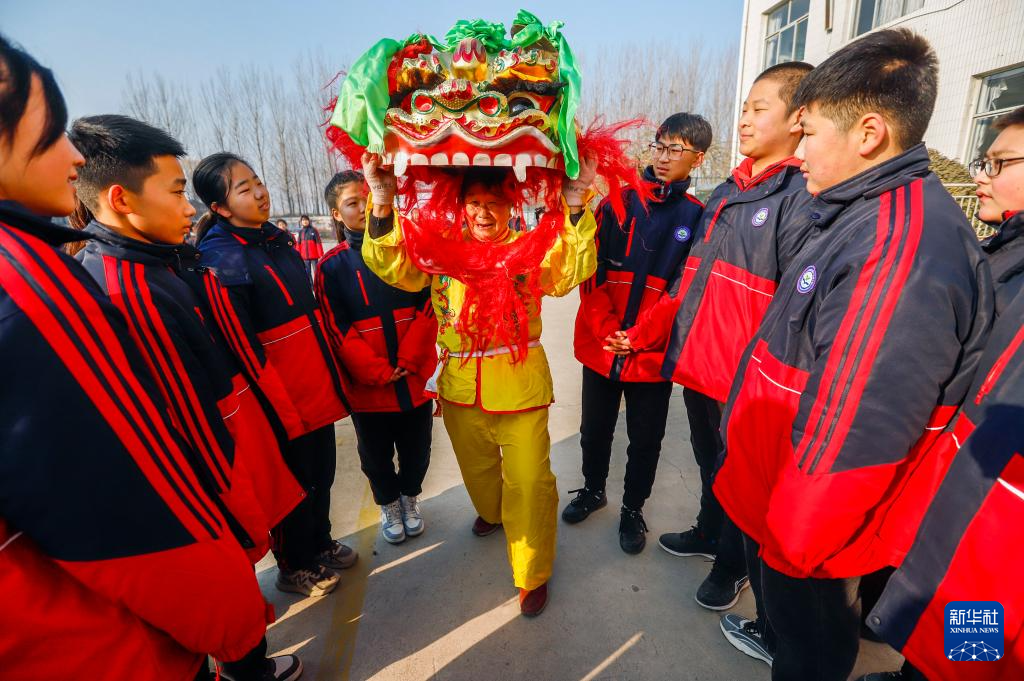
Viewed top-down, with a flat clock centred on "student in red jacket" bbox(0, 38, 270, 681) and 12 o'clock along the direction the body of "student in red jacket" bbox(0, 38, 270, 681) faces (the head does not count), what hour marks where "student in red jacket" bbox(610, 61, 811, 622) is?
"student in red jacket" bbox(610, 61, 811, 622) is roughly at 12 o'clock from "student in red jacket" bbox(0, 38, 270, 681).

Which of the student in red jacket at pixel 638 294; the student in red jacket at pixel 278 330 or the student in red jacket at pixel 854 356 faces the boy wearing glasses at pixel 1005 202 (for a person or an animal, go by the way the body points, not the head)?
the student in red jacket at pixel 278 330

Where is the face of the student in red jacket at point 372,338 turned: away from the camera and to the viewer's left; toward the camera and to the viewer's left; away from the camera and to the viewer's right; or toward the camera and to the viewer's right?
toward the camera and to the viewer's right

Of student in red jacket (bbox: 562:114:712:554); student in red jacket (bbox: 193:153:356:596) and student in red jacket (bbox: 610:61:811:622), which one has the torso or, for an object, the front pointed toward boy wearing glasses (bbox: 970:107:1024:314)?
student in red jacket (bbox: 193:153:356:596)

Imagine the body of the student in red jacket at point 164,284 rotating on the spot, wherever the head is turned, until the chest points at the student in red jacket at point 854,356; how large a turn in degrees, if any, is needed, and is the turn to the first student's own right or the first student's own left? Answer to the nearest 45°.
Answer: approximately 45° to the first student's own right

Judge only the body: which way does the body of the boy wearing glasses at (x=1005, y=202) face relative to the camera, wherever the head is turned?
to the viewer's left

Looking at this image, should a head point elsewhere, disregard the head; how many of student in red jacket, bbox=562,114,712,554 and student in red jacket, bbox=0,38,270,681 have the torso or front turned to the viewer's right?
1

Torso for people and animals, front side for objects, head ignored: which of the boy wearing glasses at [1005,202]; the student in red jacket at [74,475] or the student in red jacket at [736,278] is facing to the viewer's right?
the student in red jacket at [74,475]

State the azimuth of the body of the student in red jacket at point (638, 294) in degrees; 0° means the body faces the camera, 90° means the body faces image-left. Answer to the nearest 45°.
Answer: approximately 45°

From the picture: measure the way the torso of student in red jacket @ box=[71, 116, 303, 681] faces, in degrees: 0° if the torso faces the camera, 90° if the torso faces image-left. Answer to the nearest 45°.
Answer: approximately 270°

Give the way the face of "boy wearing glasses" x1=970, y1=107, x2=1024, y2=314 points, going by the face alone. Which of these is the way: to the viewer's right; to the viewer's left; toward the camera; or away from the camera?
to the viewer's left

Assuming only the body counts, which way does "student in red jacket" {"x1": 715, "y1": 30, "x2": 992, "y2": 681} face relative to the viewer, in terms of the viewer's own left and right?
facing to the left of the viewer

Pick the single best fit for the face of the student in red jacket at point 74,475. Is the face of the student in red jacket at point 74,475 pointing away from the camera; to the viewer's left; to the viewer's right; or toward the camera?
to the viewer's right

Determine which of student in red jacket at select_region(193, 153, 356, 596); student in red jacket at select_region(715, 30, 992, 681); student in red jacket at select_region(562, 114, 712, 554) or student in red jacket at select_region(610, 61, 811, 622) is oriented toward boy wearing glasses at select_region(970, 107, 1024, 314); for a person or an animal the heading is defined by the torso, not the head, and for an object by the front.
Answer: student in red jacket at select_region(193, 153, 356, 596)
